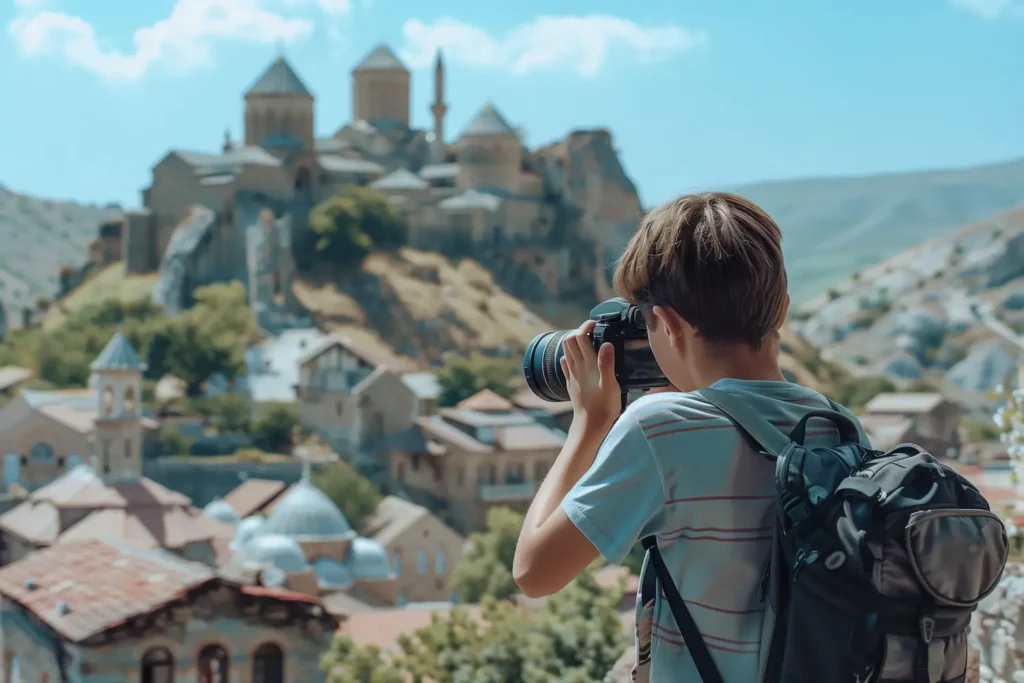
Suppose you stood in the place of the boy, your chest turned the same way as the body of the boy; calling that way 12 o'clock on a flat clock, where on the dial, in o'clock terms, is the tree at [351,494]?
The tree is roughly at 1 o'clock from the boy.

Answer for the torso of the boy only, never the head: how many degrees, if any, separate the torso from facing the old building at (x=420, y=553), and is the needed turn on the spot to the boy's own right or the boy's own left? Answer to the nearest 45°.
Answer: approximately 45° to the boy's own right

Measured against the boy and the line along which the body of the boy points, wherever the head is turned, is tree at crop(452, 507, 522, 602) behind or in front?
in front

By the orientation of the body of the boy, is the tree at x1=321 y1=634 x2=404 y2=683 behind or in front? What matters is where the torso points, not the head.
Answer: in front

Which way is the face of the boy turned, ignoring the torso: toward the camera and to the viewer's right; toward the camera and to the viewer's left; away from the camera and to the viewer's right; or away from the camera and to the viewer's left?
away from the camera and to the viewer's left

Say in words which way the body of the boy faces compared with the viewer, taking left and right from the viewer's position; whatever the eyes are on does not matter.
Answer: facing away from the viewer and to the left of the viewer

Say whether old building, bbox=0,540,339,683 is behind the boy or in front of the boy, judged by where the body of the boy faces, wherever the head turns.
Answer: in front
